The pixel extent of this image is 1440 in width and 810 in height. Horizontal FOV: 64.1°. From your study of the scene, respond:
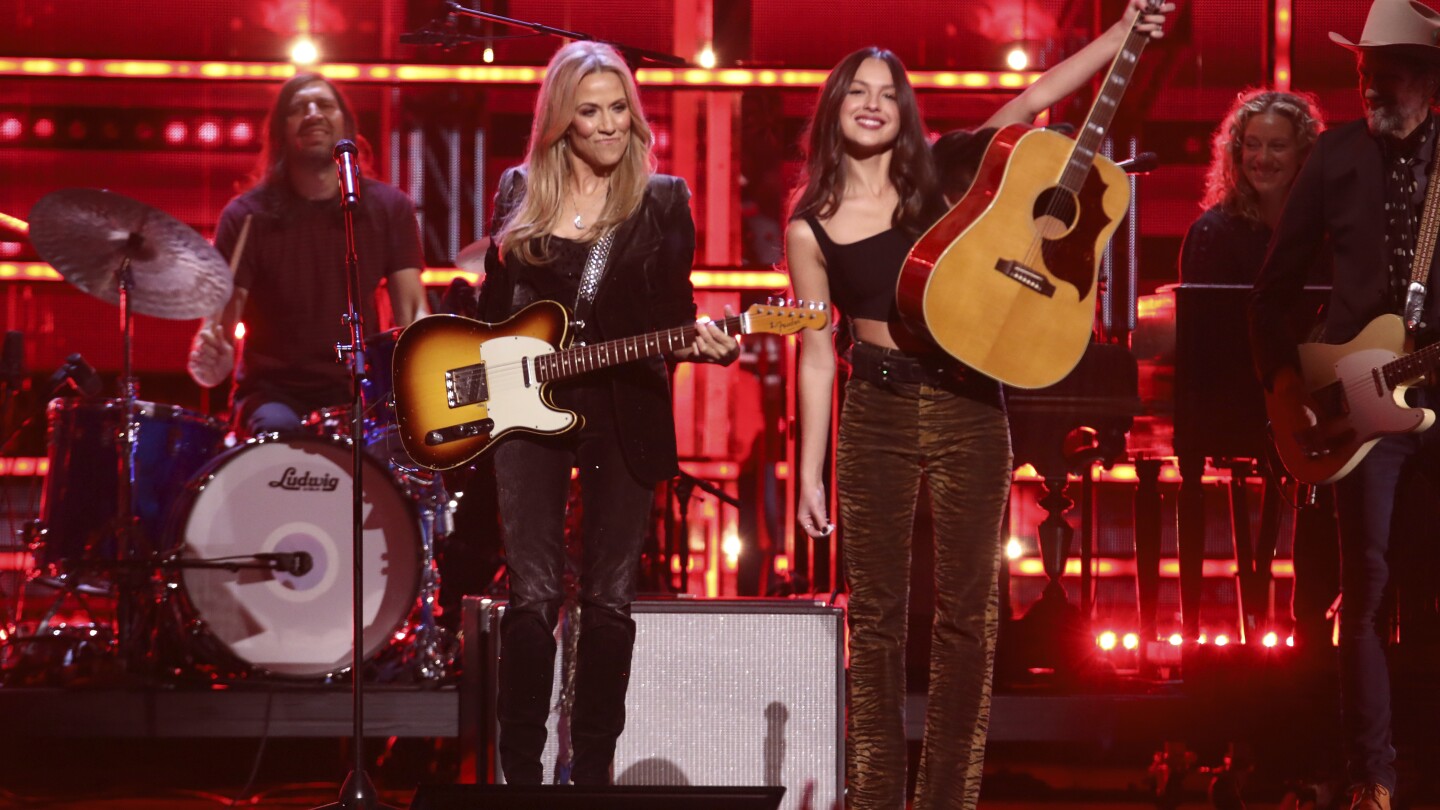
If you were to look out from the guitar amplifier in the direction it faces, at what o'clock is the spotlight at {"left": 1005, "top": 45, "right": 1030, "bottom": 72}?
The spotlight is roughly at 7 o'clock from the guitar amplifier.

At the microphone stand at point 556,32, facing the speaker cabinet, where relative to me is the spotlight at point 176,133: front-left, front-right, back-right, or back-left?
back-right

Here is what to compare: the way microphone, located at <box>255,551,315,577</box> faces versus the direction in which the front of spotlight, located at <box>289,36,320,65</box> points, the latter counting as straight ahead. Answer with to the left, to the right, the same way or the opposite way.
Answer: to the left

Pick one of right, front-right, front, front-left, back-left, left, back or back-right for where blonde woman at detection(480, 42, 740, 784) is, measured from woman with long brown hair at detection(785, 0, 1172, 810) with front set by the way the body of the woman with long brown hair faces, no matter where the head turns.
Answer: right

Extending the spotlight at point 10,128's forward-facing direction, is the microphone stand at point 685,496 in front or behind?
in front

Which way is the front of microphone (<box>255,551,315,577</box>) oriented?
to the viewer's right

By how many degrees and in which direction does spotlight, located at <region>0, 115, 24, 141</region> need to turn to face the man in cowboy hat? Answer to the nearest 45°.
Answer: approximately 45° to its left
